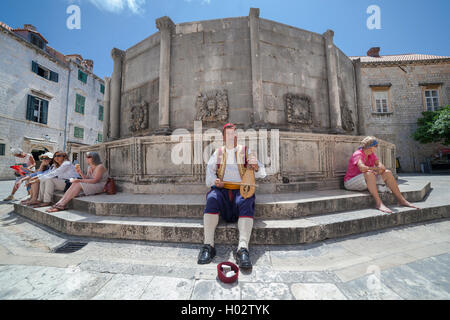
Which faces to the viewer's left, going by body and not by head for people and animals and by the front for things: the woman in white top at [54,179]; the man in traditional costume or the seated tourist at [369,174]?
the woman in white top

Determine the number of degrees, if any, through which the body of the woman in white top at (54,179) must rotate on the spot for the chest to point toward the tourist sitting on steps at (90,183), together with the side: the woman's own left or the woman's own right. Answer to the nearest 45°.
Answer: approximately 135° to the woman's own left

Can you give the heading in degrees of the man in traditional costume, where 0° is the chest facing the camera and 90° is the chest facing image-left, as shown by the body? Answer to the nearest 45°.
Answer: approximately 0°

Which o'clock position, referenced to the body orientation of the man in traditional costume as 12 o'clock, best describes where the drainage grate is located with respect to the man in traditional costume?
The drainage grate is roughly at 3 o'clock from the man in traditional costume.

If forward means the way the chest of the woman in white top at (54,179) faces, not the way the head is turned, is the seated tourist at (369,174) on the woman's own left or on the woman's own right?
on the woman's own left

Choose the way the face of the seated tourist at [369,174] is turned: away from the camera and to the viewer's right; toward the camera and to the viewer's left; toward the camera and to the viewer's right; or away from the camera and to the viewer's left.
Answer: toward the camera and to the viewer's right

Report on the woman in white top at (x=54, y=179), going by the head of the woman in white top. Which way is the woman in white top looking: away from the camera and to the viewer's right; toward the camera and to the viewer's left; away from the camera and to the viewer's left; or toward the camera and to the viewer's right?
toward the camera and to the viewer's left

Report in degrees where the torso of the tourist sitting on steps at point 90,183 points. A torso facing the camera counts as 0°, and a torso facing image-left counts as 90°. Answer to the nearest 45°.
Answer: approximately 90°

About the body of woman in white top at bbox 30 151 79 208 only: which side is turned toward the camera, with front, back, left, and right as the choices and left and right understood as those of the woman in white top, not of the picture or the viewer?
left

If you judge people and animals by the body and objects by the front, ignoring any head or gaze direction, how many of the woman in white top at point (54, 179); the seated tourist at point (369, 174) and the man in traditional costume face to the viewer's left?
1

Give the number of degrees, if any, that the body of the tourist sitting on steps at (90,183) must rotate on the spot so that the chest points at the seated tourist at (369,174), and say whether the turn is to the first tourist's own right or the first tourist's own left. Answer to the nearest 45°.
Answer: approximately 135° to the first tourist's own left
